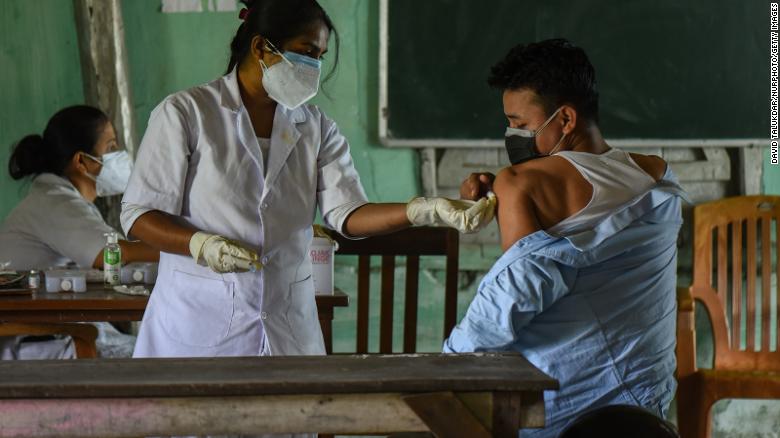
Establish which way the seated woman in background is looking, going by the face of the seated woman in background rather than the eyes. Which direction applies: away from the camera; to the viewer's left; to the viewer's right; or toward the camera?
to the viewer's right

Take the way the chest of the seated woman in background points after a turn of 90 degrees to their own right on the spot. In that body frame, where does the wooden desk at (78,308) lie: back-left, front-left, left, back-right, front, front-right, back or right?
front

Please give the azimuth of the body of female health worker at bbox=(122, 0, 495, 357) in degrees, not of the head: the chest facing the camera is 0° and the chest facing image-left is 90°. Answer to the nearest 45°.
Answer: approximately 315°

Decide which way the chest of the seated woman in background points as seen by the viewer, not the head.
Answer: to the viewer's right

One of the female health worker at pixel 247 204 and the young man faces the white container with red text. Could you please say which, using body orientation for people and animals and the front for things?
the young man

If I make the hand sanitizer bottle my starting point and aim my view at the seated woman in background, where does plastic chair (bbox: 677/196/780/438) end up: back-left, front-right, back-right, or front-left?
back-right

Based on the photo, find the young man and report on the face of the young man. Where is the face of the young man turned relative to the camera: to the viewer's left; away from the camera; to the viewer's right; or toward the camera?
to the viewer's left

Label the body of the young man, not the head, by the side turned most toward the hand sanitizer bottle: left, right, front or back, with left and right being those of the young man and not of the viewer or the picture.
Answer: front

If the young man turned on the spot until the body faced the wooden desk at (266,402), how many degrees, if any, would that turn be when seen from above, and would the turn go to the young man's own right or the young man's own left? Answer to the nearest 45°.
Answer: approximately 90° to the young man's own left

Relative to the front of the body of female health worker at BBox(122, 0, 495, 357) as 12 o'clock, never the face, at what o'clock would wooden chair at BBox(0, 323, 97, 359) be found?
The wooden chair is roughly at 6 o'clock from the female health worker.
